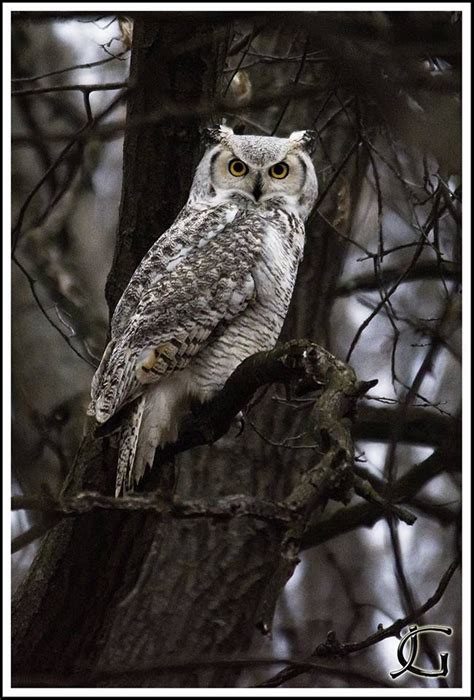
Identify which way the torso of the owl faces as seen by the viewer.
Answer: to the viewer's right
